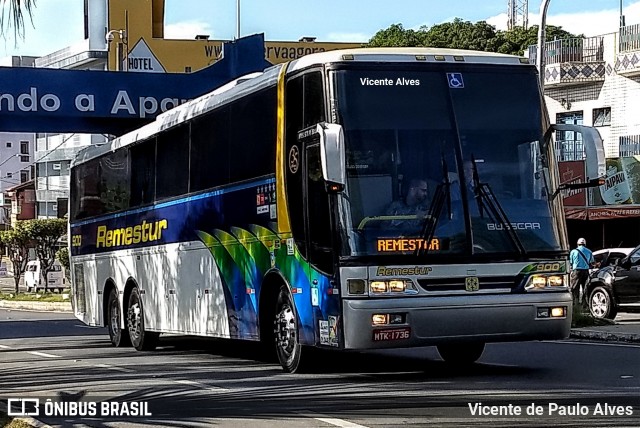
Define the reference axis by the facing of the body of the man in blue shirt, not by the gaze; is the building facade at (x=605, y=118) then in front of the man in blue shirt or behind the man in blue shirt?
in front

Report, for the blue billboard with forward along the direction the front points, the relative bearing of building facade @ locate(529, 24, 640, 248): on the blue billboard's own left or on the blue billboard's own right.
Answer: on the blue billboard's own left

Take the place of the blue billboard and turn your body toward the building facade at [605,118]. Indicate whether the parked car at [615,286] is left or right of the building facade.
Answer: right

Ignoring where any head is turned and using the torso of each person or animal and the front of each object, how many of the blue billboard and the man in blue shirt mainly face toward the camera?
1

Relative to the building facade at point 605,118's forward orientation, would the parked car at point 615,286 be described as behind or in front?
in front

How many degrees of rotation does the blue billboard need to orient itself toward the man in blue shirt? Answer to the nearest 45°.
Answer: approximately 90° to its left

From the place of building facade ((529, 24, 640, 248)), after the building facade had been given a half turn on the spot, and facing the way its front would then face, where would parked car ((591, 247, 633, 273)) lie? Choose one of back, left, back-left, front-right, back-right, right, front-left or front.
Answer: back-right

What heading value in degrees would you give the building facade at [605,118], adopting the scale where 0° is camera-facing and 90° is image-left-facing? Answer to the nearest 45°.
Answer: approximately 45°

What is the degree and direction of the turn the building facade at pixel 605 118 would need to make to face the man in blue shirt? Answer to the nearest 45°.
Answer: approximately 45° to its left
